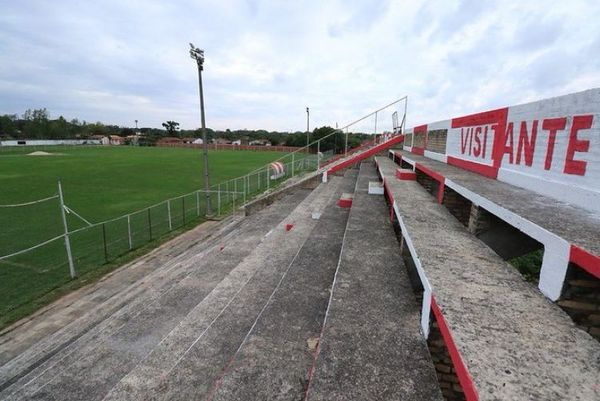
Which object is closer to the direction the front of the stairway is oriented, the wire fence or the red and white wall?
the wire fence

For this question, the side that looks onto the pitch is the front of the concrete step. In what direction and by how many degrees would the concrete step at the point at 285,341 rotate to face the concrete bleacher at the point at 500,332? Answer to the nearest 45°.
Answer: approximately 135° to its left

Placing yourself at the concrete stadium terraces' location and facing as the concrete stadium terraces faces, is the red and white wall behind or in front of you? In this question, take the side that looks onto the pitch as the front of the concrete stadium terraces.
behind

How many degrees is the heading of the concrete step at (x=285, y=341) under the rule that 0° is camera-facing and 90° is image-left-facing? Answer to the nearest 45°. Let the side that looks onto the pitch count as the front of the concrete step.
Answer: approximately 90°

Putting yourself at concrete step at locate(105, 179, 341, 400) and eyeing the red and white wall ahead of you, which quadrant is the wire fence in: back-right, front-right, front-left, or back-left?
back-left

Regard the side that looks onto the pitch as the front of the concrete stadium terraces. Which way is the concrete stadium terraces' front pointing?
to the viewer's left

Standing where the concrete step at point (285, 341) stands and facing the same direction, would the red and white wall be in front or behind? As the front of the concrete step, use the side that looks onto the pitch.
behind
